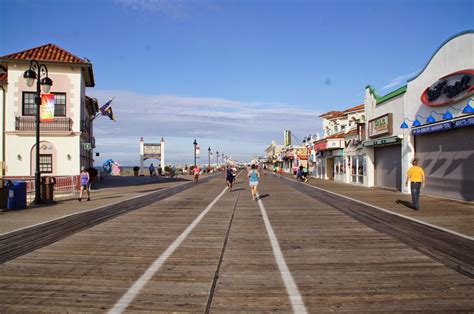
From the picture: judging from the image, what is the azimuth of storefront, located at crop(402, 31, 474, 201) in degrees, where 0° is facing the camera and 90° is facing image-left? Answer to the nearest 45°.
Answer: approximately 45°

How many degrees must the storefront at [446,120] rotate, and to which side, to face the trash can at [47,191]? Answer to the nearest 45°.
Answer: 0° — it already faces it

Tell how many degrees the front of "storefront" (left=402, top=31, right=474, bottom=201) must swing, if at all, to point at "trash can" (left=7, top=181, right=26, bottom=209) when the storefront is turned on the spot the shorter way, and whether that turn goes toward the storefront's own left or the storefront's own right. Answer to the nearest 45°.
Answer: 0° — it already faces it

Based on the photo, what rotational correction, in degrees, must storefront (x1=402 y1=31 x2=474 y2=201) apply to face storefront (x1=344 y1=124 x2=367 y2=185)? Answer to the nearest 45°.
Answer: approximately 90° to its right

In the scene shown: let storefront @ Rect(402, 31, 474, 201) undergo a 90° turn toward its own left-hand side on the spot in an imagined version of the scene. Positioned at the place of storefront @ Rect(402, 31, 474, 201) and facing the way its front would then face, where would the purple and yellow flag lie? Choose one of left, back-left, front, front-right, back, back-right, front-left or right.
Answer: back-right

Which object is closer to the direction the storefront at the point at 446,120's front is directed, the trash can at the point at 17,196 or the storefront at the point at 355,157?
the trash can

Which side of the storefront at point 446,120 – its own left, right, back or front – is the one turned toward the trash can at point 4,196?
front

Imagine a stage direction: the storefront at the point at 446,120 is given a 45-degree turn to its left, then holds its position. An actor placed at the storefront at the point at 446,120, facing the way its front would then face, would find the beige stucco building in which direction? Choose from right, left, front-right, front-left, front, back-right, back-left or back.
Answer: right

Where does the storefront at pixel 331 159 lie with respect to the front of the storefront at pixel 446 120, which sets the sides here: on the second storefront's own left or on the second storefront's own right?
on the second storefront's own right
